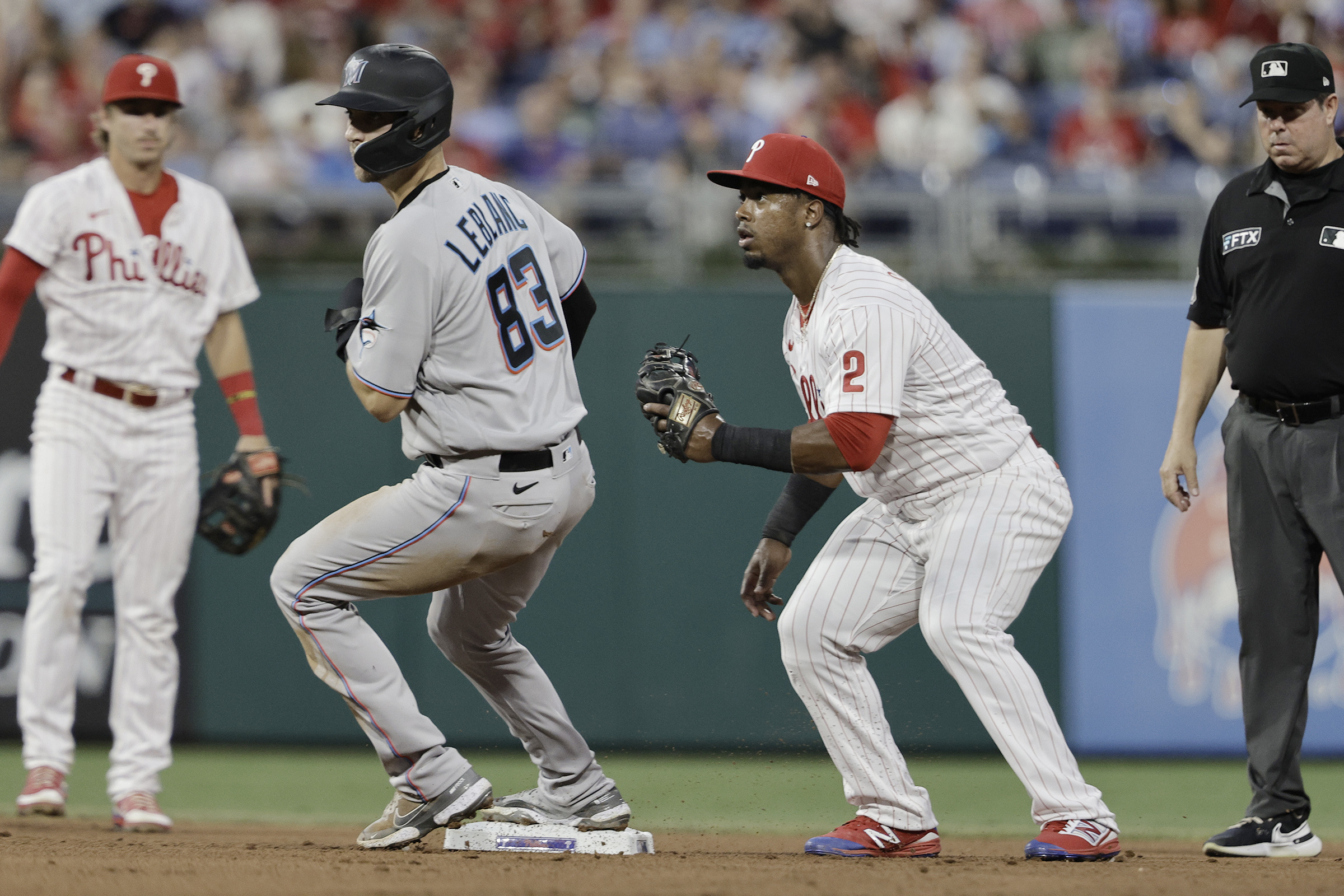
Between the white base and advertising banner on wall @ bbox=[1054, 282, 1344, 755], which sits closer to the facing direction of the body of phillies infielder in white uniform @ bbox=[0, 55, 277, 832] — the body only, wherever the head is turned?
the white base

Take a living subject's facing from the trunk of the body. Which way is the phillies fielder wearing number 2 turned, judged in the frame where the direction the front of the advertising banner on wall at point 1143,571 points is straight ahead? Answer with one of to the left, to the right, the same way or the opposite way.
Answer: to the right

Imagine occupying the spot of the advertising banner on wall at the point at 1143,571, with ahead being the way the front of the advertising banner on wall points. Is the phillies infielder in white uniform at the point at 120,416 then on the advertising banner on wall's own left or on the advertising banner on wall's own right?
on the advertising banner on wall's own right

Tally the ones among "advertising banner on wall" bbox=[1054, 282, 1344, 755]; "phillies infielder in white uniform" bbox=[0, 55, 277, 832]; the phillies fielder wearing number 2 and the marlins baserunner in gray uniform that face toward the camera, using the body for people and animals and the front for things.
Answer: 2

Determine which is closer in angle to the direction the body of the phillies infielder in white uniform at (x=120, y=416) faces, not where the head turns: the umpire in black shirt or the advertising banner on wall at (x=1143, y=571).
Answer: the umpire in black shirt

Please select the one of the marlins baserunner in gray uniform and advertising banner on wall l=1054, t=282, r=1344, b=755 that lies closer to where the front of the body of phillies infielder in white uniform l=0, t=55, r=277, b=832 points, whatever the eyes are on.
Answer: the marlins baserunner in gray uniform

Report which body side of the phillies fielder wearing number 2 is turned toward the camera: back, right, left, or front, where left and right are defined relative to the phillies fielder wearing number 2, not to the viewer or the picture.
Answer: left

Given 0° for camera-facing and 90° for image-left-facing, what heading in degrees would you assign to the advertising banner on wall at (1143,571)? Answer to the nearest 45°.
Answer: approximately 0°

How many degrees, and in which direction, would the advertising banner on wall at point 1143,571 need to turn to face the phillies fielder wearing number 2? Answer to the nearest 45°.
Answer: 0° — it already faces them

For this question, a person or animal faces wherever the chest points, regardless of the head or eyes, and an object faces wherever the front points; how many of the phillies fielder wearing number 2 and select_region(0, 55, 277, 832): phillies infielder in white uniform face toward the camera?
1

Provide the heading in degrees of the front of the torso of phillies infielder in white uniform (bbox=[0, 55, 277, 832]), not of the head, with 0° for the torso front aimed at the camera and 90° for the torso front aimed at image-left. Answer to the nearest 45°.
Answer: approximately 0°
